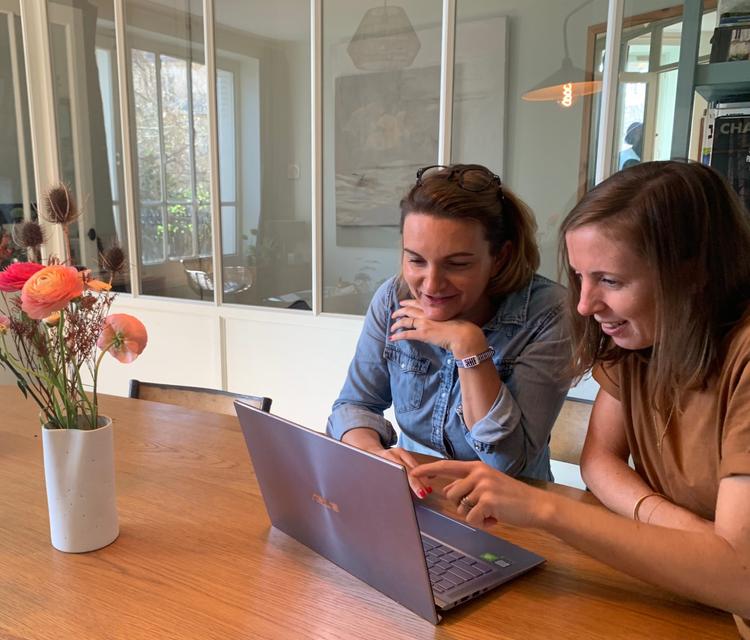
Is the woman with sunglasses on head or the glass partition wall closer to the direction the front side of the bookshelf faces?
the woman with sunglasses on head

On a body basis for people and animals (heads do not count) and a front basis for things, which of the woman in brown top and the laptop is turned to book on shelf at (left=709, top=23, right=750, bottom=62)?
the laptop

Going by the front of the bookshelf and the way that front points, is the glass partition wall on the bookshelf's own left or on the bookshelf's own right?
on the bookshelf's own right

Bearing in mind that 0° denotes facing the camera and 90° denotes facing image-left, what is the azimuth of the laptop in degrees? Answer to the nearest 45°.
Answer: approximately 225°

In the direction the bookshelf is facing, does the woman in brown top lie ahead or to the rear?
ahead

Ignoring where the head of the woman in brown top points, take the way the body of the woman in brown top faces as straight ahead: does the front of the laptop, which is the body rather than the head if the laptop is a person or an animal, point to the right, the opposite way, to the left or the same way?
the opposite way

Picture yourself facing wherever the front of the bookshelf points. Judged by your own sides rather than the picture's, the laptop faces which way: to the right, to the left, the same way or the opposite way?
the opposite way

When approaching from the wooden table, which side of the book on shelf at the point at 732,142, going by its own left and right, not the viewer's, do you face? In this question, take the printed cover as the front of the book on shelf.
front

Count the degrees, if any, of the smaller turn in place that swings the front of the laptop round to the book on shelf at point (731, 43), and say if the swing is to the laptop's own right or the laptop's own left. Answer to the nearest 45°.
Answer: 0° — it already faces it

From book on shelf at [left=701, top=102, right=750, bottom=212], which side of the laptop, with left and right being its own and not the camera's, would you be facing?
front

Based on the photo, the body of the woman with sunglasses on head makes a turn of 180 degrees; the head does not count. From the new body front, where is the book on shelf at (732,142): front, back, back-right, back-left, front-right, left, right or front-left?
front

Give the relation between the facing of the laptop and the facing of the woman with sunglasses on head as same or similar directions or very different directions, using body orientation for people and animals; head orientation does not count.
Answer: very different directions

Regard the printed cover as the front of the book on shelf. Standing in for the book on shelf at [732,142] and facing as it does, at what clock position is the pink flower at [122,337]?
The pink flower is roughly at 1 o'clock from the book on shelf.
